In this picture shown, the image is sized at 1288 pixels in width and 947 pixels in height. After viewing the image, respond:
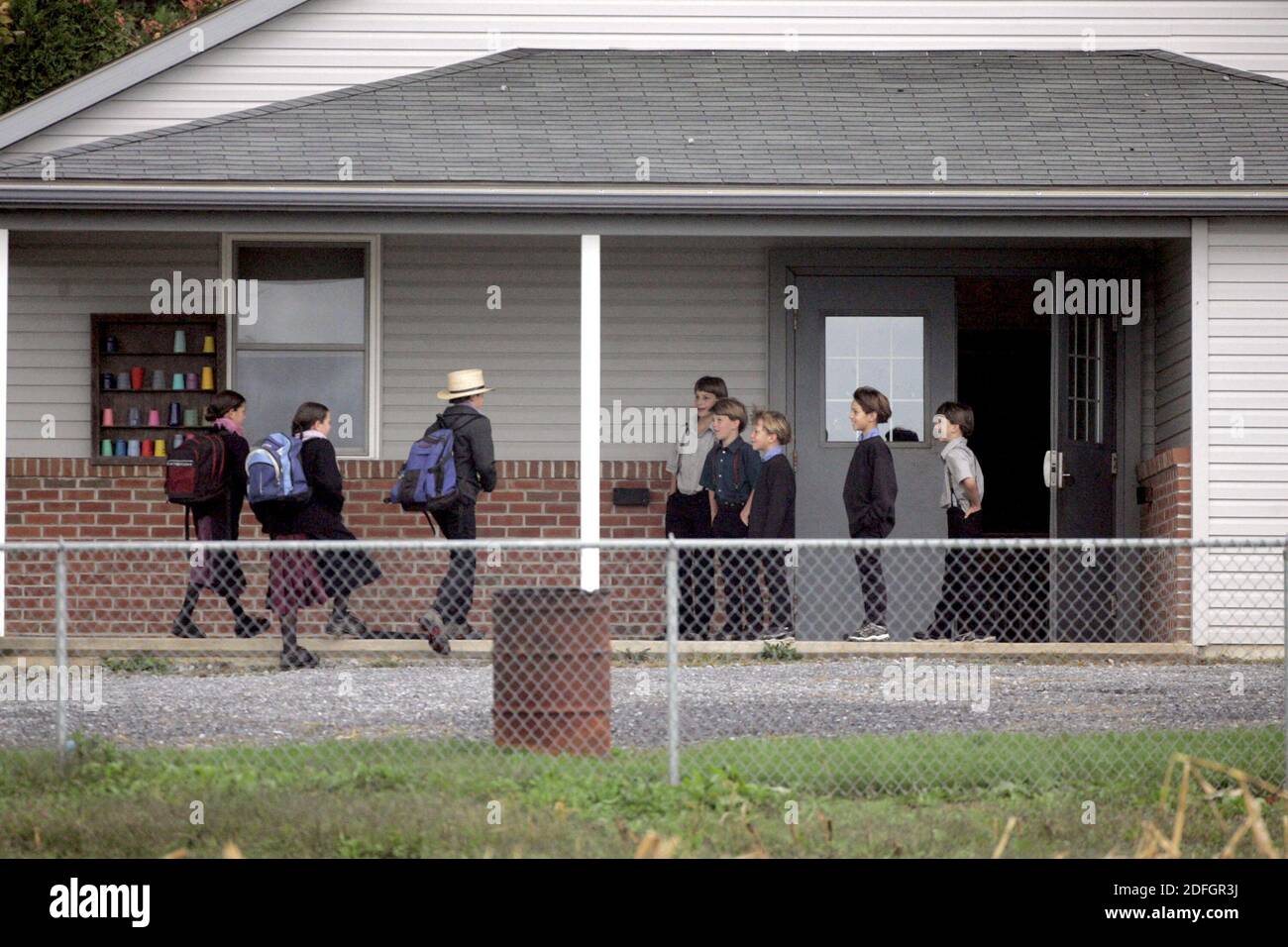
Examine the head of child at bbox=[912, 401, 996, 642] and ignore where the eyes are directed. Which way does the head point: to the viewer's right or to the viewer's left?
to the viewer's left

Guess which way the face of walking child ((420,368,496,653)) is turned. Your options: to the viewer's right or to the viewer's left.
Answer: to the viewer's right

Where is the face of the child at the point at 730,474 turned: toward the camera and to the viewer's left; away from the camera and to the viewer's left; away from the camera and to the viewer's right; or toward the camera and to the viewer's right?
toward the camera and to the viewer's left

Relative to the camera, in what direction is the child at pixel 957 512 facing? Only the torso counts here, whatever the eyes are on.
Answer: to the viewer's left

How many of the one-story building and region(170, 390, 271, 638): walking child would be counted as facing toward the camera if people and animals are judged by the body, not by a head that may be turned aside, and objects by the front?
1

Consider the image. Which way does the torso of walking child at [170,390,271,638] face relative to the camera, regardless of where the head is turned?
to the viewer's right

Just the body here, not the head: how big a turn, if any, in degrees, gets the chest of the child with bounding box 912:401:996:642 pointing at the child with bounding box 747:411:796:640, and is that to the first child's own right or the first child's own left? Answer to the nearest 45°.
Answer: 0° — they already face them

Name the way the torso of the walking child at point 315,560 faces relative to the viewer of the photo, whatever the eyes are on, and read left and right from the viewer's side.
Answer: facing to the right of the viewer

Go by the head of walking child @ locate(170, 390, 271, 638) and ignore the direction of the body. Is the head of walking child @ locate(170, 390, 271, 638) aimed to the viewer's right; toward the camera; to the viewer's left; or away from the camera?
to the viewer's right

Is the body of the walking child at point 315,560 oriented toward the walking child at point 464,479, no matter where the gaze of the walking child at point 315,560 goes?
yes
